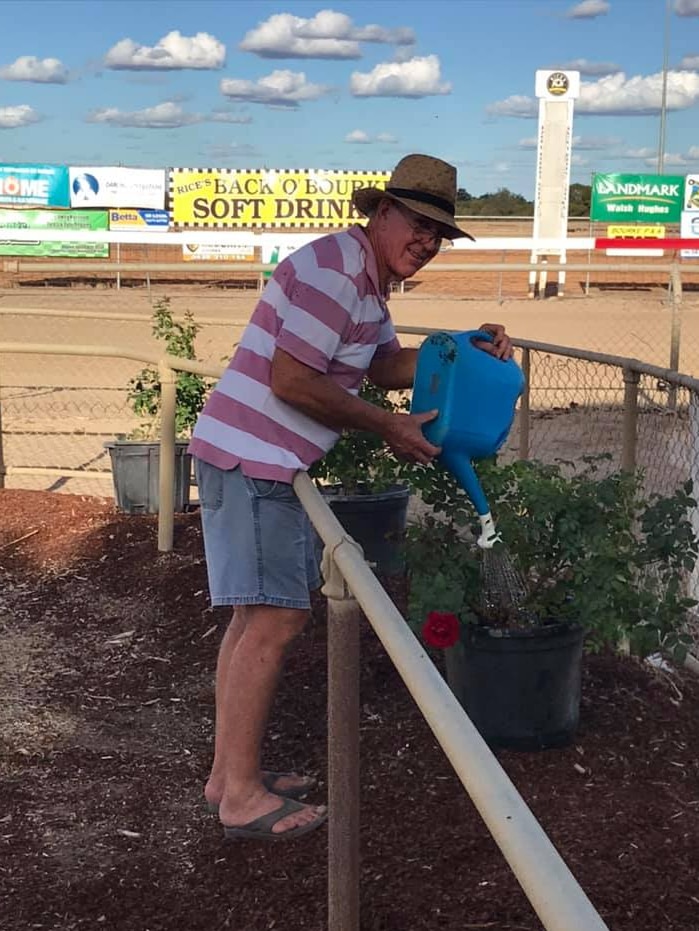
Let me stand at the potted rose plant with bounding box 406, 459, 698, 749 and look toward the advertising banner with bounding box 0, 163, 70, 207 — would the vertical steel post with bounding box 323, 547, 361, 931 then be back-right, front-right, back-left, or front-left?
back-left

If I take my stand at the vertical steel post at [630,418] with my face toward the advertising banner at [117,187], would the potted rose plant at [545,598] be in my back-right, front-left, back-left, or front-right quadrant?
back-left

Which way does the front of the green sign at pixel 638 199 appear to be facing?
toward the camera

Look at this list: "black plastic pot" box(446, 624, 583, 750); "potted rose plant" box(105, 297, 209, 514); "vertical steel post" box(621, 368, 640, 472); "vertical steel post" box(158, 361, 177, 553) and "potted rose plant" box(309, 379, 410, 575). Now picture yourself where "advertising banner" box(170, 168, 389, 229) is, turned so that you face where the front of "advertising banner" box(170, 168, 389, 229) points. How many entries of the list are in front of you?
5

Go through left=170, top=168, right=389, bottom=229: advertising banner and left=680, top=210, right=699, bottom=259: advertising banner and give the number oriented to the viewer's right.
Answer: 0

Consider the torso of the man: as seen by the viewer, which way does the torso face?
to the viewer's right

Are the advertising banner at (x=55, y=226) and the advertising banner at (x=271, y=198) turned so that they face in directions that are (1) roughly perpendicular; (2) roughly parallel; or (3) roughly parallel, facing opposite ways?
roughly parallel

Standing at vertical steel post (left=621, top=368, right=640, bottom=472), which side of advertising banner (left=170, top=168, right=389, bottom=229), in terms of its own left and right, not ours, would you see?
front

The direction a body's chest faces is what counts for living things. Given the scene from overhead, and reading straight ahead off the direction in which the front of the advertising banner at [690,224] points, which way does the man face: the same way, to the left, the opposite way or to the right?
to the left

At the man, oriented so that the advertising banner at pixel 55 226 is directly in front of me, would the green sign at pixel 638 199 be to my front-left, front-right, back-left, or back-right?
front-right

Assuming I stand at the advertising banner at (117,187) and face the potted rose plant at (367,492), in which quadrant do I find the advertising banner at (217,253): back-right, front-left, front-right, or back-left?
front-left

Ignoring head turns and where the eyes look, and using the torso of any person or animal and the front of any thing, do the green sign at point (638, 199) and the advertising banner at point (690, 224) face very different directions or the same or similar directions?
same or similar directions

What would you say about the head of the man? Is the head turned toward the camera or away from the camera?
toward the camera

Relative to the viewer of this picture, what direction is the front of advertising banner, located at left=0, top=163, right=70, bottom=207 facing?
facing the viewer

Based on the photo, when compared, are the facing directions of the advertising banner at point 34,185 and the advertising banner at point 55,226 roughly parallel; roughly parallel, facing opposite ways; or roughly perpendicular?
roughly parallel

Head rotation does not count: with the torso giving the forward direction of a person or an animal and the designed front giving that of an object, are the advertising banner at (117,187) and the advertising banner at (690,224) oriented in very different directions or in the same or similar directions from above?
same or similar directions

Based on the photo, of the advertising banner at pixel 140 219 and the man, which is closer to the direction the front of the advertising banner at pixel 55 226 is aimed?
the man

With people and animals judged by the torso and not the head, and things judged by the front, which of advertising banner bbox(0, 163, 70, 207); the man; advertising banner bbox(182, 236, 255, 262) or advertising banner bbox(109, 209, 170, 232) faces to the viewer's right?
the man
